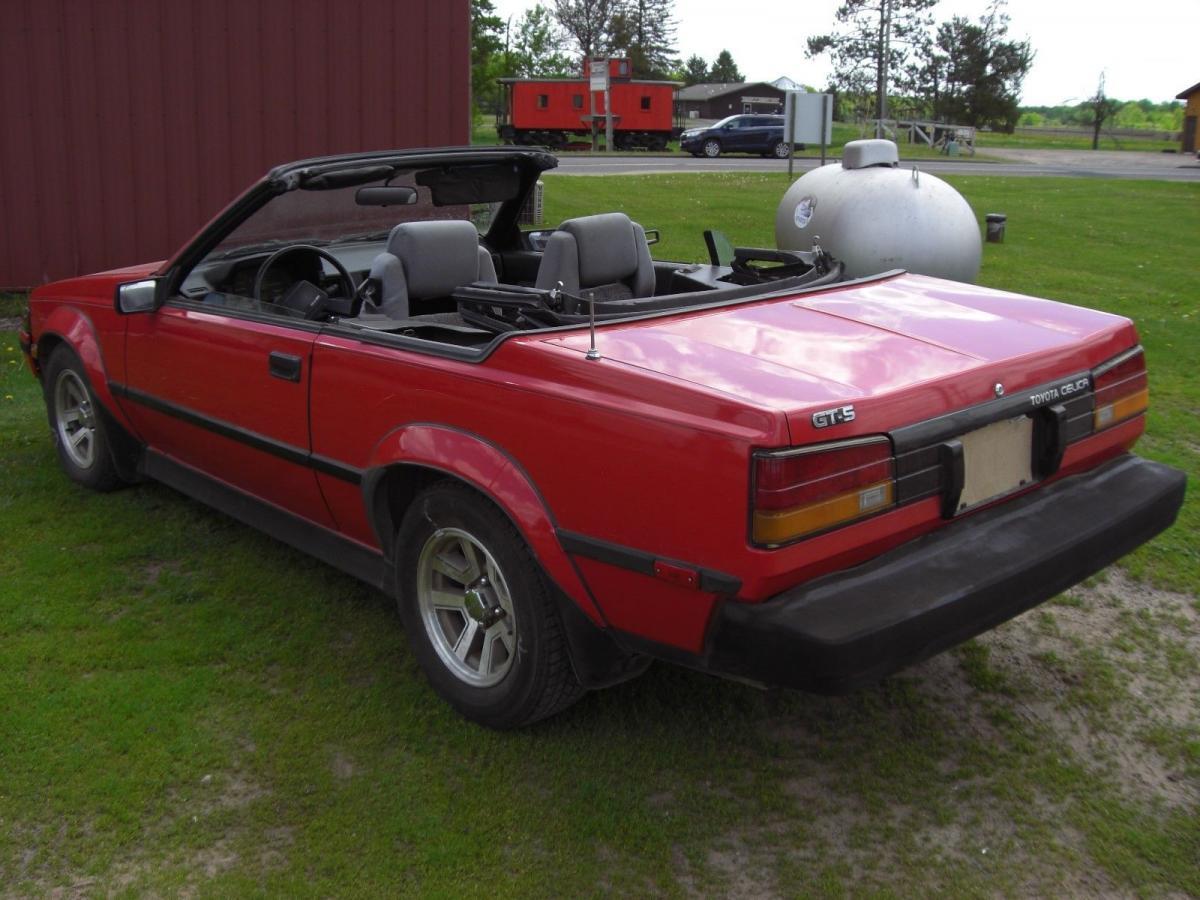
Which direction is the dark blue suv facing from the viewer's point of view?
to the viewer's left

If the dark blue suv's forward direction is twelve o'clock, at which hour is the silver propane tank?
The silver propane tank is roughly at 9 o'clock from the dark blue suv.

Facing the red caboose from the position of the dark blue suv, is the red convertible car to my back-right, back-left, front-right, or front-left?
back-left

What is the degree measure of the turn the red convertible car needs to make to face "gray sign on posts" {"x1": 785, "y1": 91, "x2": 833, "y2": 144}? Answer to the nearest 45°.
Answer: approximately 45° to its right

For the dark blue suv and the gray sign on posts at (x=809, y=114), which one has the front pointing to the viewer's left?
the dark blue suv

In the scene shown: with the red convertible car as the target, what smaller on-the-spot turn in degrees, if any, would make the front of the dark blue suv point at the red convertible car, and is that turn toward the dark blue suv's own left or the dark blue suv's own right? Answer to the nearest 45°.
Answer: approximately 90° to the dark blue suv's own left

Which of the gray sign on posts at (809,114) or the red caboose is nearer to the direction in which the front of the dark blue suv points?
the red caboose

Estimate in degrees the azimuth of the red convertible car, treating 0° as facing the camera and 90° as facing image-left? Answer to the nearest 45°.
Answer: approximately 135°
